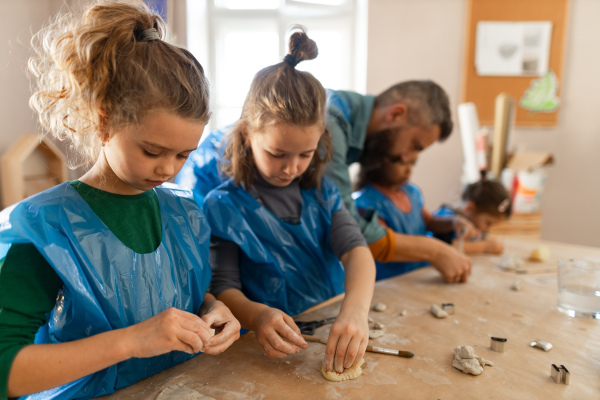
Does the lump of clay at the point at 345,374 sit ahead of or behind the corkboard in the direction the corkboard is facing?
ahead

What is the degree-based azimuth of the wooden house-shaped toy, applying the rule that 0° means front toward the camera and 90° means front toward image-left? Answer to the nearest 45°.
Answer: approximately 315°

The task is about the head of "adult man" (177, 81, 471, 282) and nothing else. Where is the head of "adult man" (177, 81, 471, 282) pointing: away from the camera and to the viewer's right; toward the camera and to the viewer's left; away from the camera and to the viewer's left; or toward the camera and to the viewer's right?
toward the camera and to the viewer's right

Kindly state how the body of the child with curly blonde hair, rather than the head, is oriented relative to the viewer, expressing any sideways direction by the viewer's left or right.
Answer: facing the viewer and to the right of the viewer

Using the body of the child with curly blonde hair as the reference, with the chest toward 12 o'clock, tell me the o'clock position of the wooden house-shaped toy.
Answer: The wooden house-shaped toy is roughly at 7 o'clock from the child with curly blonde hair.

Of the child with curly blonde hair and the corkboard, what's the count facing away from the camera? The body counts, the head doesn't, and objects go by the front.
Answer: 0

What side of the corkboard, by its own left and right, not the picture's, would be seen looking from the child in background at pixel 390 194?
front
